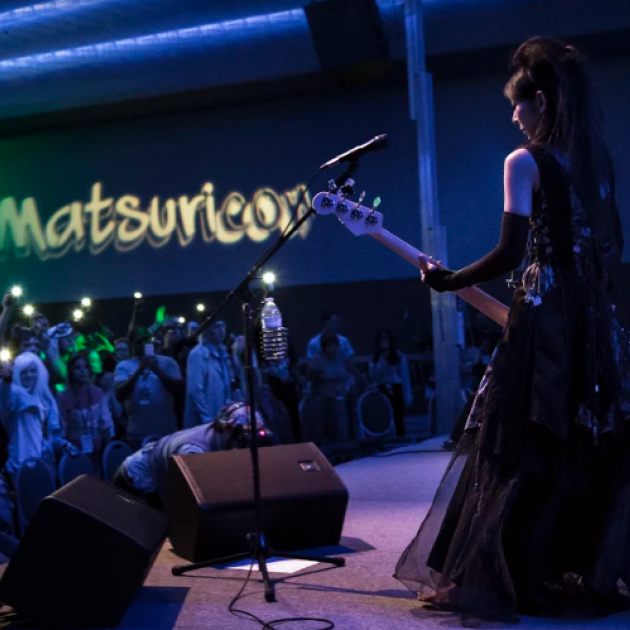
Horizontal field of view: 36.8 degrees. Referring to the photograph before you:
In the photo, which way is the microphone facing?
to the viewer's right

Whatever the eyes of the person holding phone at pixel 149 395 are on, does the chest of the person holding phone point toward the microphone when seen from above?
yes

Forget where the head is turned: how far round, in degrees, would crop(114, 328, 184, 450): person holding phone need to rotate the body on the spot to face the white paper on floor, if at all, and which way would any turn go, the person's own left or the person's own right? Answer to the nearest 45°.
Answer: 0° — they already face it

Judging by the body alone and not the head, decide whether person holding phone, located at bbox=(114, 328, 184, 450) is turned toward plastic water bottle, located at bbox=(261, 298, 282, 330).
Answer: yes

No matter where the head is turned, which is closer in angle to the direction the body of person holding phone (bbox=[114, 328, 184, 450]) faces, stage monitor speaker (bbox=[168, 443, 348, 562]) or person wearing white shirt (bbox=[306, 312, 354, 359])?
the stage monitor speaker

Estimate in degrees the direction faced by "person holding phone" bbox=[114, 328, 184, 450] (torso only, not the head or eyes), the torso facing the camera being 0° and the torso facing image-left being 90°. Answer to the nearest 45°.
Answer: approximately 0°

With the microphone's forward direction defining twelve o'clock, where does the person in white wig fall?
The person in white wig is roughly at 8 o'clock from the microphone.

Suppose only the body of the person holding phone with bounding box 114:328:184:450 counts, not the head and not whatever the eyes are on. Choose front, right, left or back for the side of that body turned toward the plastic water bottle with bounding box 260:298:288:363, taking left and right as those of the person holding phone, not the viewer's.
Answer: front

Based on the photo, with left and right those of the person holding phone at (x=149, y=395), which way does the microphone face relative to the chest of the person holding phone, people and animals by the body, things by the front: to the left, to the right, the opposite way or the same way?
to the left

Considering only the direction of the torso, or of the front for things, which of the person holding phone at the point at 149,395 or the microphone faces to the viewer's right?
the microphone

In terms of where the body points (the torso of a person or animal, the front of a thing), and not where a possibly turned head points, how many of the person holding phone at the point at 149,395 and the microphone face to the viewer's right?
1

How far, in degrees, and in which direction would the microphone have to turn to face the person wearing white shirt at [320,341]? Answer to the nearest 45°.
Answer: approximately 90° to its left
